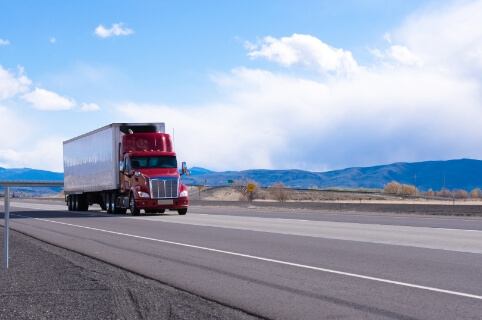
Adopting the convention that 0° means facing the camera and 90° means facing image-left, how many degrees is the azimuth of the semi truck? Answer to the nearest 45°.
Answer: approximately 315°
